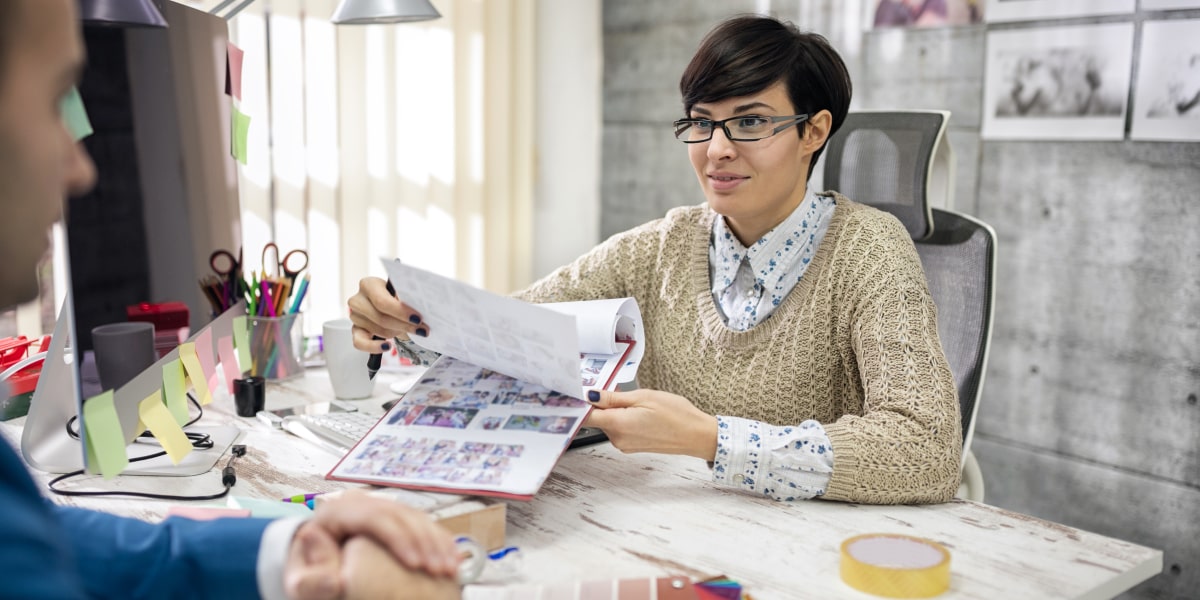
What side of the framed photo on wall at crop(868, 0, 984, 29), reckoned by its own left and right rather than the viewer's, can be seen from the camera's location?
front

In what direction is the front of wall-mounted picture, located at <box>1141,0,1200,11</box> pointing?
toward the camera

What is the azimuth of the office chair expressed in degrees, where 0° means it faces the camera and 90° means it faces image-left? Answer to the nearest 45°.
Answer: approximately 45°

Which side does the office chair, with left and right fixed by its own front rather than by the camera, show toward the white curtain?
right

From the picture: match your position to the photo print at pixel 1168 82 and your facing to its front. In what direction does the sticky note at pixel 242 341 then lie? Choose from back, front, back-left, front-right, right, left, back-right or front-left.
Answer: front-right

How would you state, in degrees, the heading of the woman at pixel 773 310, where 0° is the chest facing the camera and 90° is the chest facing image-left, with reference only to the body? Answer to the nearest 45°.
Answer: approximately 45°

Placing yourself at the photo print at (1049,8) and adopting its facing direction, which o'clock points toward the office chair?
The office chair is roughly at 12 o'clock from the photo print.

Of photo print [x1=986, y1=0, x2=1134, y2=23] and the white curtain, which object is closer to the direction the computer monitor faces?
the photo print

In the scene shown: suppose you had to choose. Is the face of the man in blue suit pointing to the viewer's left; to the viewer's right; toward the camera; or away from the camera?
to the viewer's right

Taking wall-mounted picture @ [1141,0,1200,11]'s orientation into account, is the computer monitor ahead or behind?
ahead

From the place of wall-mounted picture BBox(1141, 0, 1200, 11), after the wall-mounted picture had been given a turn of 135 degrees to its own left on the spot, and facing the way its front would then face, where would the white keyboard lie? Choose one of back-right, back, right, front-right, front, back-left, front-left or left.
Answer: back

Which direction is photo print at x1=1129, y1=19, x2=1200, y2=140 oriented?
toward the camera

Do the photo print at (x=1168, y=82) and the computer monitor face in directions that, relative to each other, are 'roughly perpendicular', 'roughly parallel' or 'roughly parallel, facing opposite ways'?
roughly perpendicular

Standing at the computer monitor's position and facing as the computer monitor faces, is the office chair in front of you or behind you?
in front
